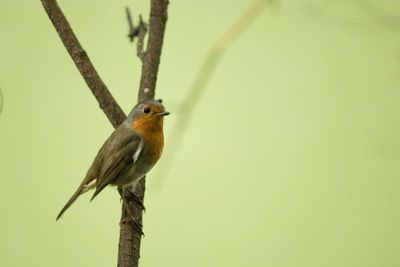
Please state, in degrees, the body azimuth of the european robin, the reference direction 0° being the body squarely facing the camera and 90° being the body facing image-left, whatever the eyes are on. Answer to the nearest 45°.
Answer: approximately 270°
